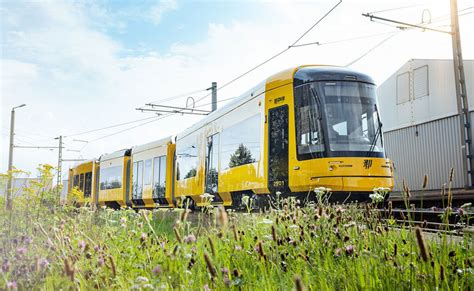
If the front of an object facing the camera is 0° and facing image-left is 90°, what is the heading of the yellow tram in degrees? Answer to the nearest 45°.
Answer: approximately 315°

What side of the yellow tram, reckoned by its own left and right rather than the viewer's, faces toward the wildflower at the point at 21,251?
right

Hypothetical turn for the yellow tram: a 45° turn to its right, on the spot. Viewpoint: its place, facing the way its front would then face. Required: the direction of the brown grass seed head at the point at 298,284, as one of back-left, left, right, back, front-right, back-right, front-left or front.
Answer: front

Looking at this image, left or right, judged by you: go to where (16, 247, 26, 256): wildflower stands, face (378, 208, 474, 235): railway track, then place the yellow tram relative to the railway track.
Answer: left

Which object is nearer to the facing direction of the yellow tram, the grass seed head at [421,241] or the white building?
the grass seed head

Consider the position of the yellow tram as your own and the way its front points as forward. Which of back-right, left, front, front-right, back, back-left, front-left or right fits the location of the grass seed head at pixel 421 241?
front-right

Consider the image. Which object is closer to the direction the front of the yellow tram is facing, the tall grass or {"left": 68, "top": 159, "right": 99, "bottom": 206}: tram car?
the tall grass

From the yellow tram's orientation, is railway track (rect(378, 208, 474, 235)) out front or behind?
out front

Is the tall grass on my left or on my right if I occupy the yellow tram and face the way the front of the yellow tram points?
on my right

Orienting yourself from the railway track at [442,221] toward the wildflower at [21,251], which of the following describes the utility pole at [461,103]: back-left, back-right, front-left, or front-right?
back-right

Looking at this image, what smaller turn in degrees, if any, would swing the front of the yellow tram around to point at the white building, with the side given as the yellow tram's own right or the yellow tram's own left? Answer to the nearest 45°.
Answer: approximately 90° to the yellow tram's own left

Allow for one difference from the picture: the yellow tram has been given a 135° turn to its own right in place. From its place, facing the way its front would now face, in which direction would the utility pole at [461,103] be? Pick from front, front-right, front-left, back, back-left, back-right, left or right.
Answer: back-right
